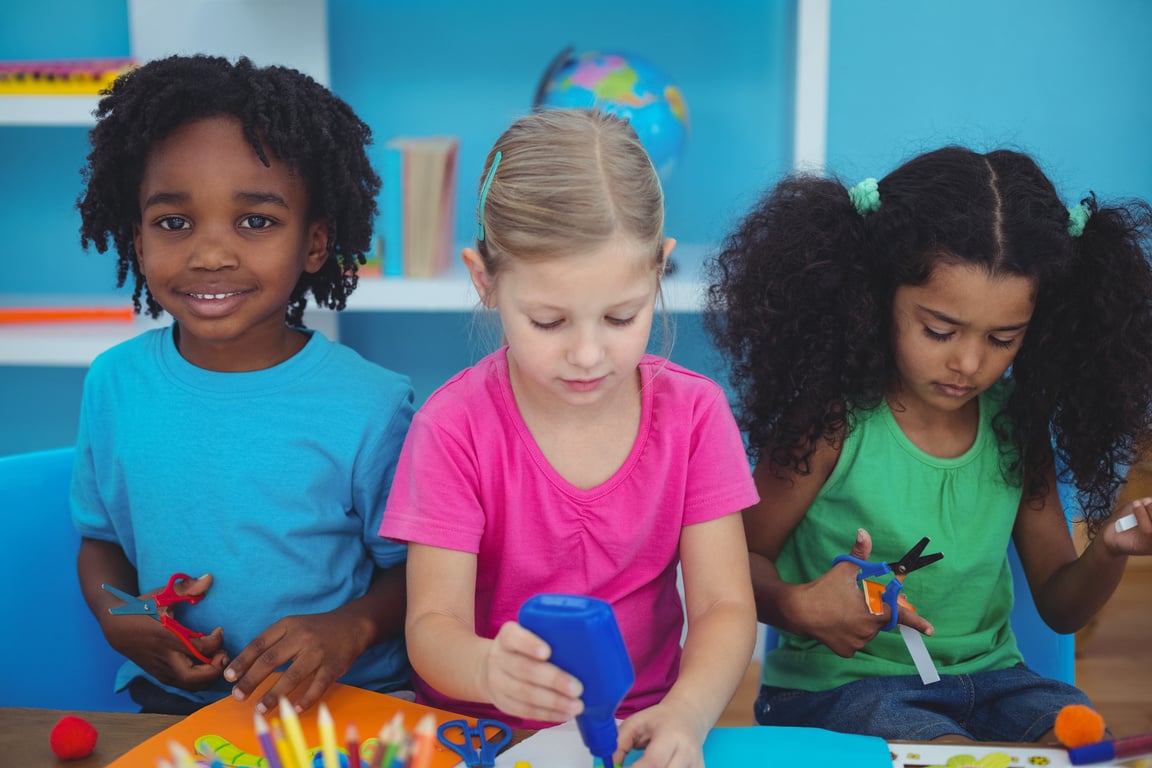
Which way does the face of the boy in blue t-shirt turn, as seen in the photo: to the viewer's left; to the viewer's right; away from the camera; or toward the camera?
toward the camera

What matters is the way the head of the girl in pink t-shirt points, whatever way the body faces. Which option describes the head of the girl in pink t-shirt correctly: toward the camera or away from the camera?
toward the camera

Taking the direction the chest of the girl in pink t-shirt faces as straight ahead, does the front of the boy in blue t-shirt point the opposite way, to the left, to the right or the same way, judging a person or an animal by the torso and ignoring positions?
the same way

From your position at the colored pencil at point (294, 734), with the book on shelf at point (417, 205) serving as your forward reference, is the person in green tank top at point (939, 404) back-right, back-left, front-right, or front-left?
front-right

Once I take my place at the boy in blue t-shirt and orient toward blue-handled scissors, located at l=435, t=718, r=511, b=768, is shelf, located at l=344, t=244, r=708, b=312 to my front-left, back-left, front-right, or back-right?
back-left

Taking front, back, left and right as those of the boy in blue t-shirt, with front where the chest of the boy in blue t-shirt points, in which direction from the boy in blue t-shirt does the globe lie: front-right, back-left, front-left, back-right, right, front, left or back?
back-left

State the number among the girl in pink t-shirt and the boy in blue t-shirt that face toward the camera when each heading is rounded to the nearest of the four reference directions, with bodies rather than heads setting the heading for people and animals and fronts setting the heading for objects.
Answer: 2

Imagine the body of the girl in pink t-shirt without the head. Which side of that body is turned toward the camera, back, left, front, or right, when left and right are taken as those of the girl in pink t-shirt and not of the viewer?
front

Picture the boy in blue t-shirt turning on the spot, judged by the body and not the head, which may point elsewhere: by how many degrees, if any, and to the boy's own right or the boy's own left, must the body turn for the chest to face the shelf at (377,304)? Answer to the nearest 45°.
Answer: approximately 180°

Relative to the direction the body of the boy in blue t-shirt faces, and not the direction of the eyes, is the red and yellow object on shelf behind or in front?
behind

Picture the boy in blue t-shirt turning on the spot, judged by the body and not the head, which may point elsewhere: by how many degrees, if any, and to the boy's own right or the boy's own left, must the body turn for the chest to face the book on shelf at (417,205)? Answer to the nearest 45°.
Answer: approximately 180°

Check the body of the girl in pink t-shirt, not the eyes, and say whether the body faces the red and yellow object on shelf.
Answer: no

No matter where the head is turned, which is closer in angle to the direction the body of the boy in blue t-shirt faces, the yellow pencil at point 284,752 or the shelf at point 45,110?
the yellow pencil

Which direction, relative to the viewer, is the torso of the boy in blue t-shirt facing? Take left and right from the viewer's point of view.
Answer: facing the viewer

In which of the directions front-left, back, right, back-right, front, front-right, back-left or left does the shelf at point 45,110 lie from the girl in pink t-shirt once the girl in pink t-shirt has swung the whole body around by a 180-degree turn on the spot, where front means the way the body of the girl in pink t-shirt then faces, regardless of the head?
front-left
